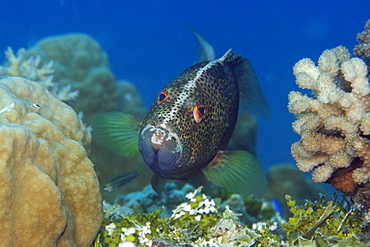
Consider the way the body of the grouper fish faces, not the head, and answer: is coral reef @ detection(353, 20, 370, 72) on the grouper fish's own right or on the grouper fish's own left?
on the grouper fish's own left

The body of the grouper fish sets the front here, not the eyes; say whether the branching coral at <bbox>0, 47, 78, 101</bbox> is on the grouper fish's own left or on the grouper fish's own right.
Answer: on the grouper fish's own right

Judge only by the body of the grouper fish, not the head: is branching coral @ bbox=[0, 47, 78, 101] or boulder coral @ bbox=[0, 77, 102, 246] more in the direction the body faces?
the boulder coral

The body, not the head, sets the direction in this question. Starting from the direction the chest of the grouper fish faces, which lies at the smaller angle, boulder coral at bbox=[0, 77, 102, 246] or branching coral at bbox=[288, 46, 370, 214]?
the boulder coral

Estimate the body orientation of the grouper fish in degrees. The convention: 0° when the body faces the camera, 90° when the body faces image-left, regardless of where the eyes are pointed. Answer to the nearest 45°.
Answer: approximately 45°

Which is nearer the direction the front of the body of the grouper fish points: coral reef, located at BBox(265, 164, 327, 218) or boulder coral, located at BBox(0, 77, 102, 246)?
the boulder coral

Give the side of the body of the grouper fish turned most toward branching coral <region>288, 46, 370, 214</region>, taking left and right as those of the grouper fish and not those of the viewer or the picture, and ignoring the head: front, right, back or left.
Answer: left
